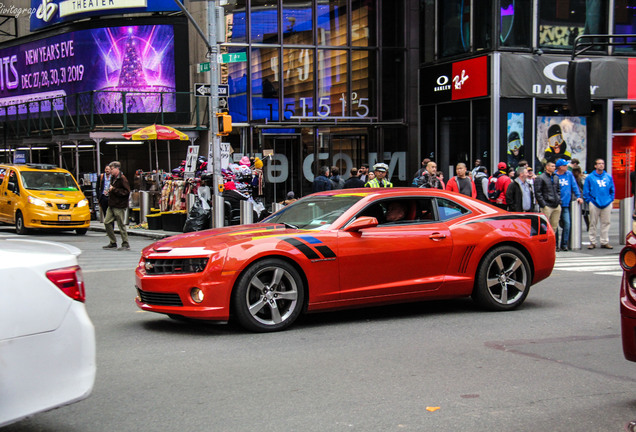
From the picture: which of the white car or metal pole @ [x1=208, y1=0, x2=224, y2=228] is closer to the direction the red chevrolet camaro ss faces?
the white car

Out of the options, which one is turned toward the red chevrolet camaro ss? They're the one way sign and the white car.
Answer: the one way sign

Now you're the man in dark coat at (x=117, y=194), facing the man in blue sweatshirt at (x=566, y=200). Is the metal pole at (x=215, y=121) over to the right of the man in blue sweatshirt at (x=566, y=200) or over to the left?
left

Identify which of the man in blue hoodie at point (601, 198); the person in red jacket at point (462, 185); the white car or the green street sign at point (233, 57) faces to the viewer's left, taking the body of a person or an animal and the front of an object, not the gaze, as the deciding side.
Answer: the white car

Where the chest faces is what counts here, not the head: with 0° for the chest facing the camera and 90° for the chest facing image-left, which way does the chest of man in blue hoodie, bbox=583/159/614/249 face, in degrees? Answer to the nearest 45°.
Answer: approximately 0°

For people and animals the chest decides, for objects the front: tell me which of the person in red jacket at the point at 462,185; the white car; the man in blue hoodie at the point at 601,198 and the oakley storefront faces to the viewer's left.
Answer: the white car

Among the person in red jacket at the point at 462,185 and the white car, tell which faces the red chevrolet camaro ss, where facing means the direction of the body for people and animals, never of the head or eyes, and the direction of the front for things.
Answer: the person in red jacket

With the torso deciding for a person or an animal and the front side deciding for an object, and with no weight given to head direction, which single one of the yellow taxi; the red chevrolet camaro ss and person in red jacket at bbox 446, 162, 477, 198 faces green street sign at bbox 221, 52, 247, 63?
the yellow taxi

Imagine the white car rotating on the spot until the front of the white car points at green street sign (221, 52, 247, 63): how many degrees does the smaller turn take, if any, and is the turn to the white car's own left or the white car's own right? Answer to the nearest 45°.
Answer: approximately 90° to the white car's own right

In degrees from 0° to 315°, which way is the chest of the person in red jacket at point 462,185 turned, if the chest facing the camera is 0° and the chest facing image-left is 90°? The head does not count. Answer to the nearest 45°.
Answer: approximately 0°

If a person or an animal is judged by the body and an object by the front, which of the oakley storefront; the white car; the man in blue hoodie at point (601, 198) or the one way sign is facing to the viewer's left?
the white car

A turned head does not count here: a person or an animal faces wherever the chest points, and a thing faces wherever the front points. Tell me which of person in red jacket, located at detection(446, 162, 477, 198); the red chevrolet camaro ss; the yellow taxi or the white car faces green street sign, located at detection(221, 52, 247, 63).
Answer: the yellow taxi

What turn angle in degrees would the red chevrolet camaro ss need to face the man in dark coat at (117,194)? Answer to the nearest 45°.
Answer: approximately 90° to its right

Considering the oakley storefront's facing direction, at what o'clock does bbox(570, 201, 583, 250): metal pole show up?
The metal pole is roughly at 12 o'clock from the oakley storefront.
